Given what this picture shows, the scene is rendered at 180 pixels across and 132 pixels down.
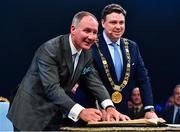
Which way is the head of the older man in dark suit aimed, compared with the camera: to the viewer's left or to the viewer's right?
to the viewer's right

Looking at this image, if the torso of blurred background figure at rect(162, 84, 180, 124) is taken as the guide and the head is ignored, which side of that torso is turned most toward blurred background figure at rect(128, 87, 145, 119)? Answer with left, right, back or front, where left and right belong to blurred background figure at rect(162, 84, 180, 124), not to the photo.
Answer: right

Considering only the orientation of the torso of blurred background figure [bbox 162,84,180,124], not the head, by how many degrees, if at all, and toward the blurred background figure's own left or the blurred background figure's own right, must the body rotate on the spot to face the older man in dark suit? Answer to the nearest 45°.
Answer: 0° — they already face them

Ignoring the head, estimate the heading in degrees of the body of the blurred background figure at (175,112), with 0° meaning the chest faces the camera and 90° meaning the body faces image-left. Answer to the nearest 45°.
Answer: approximately 0°

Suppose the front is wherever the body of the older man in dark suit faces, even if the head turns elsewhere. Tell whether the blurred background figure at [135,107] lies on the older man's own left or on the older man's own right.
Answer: on the older man's own left
